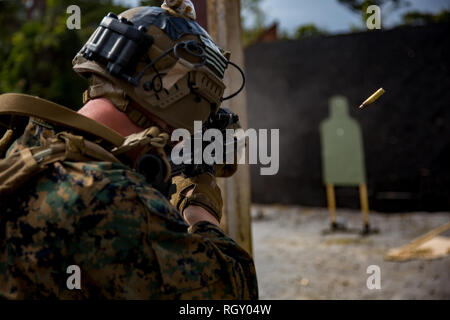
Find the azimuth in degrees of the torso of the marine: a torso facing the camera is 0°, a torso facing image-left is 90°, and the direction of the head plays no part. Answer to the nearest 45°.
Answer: approximately 225°

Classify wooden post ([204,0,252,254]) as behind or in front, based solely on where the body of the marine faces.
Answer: in front
